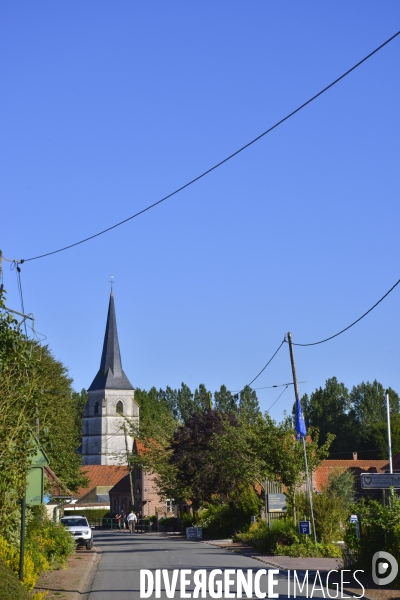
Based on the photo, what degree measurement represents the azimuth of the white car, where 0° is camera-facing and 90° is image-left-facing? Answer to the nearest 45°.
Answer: approximately 0°

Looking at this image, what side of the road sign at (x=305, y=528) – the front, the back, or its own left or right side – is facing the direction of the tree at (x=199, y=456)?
back

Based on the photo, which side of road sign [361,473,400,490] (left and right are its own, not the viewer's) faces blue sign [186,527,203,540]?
back

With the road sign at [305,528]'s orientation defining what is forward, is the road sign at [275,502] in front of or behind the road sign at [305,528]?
behind

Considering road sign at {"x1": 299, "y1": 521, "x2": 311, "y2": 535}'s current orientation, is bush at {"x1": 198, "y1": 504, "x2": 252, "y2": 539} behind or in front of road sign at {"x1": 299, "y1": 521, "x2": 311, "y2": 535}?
behind

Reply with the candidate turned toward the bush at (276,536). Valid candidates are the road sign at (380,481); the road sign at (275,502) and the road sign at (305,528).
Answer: the road sign at (275,502)

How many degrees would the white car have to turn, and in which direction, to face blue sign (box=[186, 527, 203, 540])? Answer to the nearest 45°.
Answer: approximately 135° to its left

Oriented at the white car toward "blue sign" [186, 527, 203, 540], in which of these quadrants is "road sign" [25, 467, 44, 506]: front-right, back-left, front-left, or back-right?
back-right
